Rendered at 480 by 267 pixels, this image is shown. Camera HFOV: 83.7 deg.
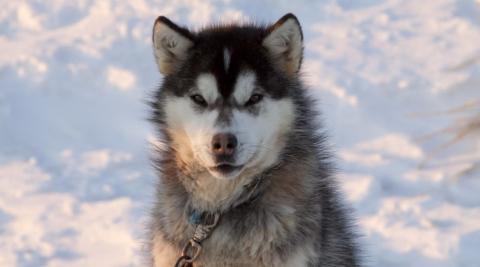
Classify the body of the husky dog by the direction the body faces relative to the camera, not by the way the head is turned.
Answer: toward the camera
